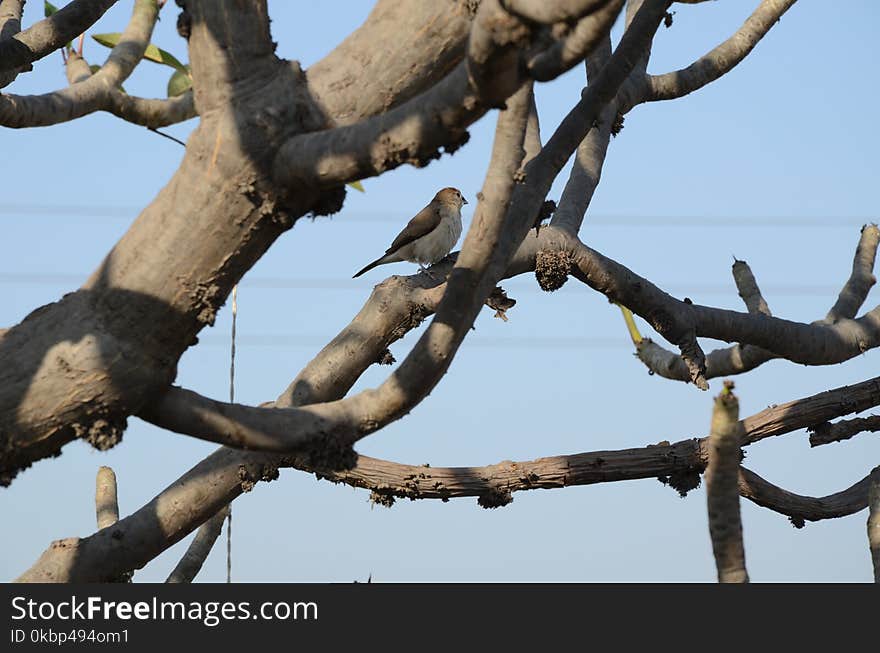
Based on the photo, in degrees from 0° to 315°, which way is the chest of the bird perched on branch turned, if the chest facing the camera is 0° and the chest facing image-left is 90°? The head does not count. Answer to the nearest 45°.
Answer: approximately 270°
